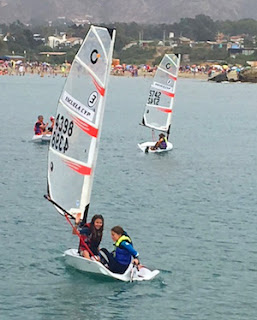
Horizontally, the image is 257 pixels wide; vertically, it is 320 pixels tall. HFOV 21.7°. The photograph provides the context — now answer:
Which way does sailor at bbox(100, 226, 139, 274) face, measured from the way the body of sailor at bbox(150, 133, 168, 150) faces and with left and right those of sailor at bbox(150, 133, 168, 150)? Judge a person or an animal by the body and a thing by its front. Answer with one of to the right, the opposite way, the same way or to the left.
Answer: the same way

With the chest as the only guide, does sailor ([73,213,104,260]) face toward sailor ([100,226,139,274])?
no

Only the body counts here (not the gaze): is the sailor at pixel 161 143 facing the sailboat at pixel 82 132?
no

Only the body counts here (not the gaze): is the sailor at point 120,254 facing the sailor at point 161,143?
no

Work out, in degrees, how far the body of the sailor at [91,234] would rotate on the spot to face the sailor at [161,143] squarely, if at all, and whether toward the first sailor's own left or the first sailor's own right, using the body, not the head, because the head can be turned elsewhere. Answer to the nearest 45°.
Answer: approximately 135° to the first sailor's own right

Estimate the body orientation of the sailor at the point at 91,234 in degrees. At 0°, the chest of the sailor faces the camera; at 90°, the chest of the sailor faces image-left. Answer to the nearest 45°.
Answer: approximately 45°
